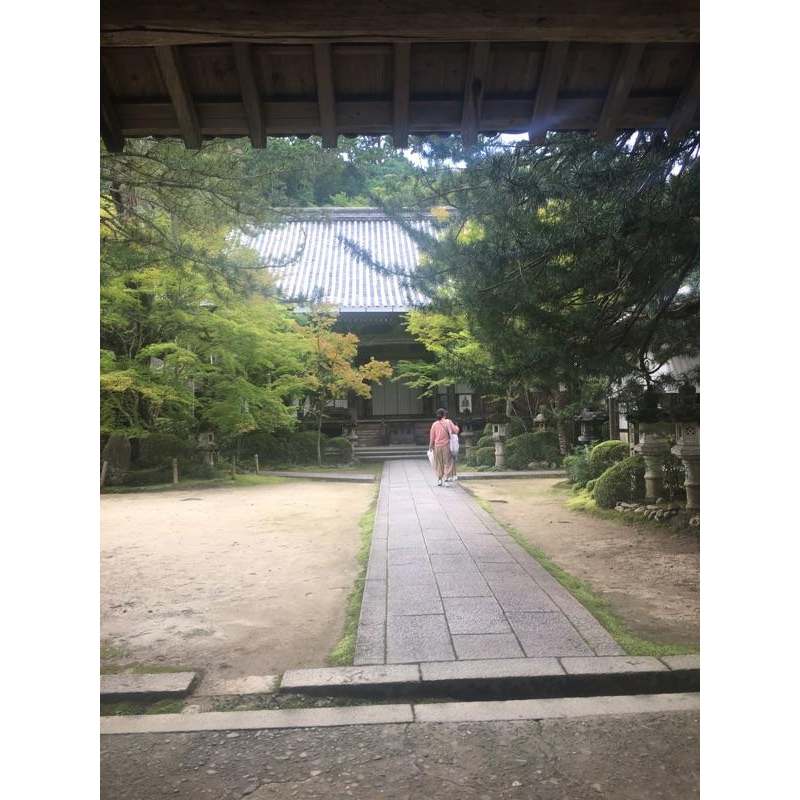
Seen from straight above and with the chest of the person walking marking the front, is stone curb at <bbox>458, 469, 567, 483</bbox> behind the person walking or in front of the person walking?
in front

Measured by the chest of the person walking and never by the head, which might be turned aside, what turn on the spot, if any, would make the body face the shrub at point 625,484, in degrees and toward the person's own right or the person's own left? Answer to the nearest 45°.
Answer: approximately 135° to the person's own right

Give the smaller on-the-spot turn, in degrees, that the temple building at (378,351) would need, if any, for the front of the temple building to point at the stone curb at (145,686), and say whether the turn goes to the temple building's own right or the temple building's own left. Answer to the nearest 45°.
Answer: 0° — it already faces it

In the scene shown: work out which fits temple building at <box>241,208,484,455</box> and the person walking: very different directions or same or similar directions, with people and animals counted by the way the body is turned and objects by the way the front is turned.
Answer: very different directions

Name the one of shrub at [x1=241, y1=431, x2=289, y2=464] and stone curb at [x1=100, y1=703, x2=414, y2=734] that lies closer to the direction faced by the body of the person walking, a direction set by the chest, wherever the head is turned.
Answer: the shrub

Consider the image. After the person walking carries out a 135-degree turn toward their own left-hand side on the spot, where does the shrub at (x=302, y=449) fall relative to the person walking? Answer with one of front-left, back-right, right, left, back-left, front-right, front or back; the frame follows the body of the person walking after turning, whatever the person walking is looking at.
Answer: right

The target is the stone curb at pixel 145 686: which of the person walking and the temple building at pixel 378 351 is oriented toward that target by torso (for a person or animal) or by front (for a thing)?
the temple building

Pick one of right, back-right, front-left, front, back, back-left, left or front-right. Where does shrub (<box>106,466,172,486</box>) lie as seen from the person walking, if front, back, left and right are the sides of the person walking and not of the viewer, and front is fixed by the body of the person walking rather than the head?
left

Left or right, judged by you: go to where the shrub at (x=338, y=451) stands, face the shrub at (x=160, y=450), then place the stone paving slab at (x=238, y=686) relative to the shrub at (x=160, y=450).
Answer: left

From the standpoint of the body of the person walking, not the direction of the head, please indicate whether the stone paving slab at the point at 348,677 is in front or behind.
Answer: behind

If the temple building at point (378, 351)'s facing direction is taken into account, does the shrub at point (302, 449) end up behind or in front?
in front

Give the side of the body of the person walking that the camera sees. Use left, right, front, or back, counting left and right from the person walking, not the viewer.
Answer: back

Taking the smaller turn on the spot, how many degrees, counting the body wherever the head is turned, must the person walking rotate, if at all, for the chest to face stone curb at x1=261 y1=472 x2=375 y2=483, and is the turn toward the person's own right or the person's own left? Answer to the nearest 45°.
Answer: approximately 45° to the person's own left

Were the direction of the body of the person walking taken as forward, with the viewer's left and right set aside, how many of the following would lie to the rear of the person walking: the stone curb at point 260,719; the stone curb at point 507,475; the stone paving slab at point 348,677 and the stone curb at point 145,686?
3

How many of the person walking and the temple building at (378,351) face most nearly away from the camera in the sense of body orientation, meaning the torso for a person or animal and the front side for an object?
1

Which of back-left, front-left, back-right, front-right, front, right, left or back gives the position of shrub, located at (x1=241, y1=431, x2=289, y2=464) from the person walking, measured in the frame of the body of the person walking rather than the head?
front-left

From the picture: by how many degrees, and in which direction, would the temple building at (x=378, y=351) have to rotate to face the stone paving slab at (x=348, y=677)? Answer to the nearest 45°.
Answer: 0° — it already faces it

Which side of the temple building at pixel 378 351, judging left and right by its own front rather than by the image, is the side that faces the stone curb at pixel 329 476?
front
